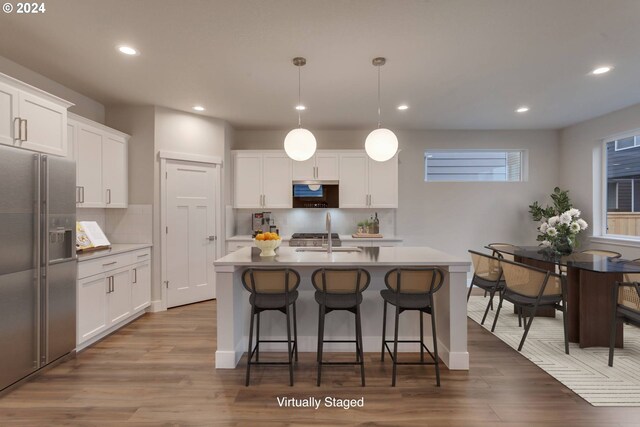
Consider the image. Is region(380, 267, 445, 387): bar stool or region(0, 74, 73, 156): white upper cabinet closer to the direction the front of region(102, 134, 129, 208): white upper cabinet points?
the bar stool

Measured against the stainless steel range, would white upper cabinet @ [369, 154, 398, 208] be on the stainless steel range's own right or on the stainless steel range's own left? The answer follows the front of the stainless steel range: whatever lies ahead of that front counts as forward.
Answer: on the stainless steel range's own left

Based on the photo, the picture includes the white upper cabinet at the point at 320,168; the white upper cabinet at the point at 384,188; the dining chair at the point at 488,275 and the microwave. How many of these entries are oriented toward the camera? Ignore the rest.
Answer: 3

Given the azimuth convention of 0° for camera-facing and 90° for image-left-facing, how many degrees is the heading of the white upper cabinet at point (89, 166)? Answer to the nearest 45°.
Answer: approximately 315°

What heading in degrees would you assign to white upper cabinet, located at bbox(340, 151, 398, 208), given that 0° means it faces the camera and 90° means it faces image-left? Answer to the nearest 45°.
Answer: approximately 0°

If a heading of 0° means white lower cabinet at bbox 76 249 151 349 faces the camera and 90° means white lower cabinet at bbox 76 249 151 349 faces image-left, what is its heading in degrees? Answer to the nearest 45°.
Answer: approximately 315°

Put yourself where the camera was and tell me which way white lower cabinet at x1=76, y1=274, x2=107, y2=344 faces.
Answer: facing the viewer and to the right of the viewer

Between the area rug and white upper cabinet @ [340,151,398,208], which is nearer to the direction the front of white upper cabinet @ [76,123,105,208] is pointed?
the area rug

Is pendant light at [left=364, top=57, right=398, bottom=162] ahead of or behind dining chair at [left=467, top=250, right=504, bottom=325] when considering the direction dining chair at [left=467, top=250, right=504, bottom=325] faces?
behind

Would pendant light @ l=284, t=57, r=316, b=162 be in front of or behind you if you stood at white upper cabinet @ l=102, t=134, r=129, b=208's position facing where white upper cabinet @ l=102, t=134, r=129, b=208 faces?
in front

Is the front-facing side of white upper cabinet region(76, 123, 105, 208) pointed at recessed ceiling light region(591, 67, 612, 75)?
yes

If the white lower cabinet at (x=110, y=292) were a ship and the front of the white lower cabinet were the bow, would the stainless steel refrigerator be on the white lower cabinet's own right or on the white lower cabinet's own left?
on the white lower cabinet's own right

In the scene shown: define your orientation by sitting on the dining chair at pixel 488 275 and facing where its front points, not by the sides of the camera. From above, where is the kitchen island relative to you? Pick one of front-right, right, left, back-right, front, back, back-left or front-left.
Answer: back

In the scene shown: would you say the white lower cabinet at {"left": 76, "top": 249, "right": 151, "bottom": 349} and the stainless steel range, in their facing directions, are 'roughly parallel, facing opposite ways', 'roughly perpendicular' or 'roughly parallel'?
roughly perpendicular

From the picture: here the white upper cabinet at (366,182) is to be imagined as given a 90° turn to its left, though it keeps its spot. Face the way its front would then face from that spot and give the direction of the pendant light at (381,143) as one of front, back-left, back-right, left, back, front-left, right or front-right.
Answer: right

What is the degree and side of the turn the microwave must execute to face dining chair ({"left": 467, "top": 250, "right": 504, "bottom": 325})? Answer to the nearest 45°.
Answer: approximately 45° to its left

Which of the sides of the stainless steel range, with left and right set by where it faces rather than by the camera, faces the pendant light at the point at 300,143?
front
